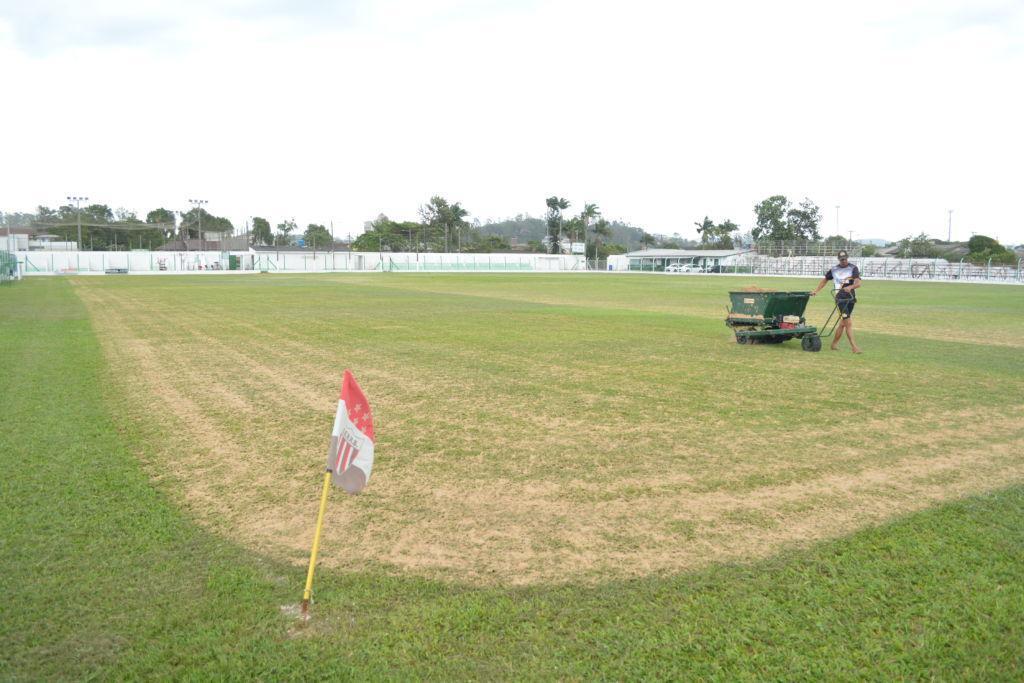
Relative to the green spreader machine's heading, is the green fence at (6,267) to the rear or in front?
in front

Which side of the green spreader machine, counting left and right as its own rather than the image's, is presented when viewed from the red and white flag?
left

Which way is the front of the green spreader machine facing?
to the viewer's left

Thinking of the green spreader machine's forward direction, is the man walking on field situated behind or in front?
behind

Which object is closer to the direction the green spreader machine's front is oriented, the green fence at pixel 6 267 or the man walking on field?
the green fence

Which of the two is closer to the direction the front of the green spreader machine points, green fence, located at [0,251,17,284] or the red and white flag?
the green fence

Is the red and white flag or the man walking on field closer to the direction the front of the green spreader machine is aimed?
the red and white flag
